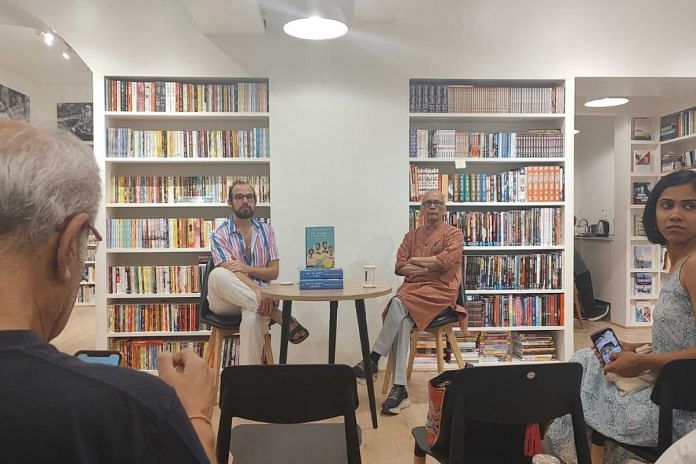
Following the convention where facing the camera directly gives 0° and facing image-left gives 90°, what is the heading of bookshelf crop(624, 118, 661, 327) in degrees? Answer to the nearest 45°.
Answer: approximately 0°

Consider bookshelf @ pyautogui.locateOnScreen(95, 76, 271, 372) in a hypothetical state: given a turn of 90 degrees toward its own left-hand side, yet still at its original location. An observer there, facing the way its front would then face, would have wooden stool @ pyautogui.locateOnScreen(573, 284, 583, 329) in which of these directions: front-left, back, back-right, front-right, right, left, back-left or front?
front

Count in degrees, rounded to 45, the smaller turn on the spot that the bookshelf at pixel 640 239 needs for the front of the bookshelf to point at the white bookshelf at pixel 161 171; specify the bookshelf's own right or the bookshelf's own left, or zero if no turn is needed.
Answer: approximately 45° to the bookshelf's own right

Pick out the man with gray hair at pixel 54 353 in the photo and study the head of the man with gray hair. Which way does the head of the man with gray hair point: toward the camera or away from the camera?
away from the camera

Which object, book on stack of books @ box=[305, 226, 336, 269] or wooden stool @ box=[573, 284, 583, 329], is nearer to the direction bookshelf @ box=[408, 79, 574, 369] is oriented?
the book on stack of books

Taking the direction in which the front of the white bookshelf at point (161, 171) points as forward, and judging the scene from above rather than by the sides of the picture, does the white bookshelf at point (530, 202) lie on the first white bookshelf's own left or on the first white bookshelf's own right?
on the first white bookshelf's own left

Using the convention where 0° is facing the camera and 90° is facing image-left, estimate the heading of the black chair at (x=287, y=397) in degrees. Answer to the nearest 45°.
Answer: approximately 180°

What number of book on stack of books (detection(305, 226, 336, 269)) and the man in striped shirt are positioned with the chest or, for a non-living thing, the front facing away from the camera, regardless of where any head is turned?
0

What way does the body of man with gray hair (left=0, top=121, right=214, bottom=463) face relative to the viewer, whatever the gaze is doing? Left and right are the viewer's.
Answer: facing away from the viewer and to the right of the viewer

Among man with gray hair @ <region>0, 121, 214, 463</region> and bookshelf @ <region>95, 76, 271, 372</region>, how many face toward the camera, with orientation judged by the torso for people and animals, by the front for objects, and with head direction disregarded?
1

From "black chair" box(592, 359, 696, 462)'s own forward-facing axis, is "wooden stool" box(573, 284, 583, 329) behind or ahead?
ahead

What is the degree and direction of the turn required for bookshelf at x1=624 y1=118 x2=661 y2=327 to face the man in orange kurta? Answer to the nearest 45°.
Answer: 0° — it already faces them

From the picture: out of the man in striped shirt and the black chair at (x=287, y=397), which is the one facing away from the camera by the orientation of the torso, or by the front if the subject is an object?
the black chair

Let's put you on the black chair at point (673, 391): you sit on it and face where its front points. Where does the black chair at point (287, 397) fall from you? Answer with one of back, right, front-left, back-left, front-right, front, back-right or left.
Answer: left

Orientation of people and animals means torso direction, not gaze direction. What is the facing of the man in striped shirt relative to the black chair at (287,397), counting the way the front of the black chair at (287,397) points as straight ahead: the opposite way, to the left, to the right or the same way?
the opposite way
